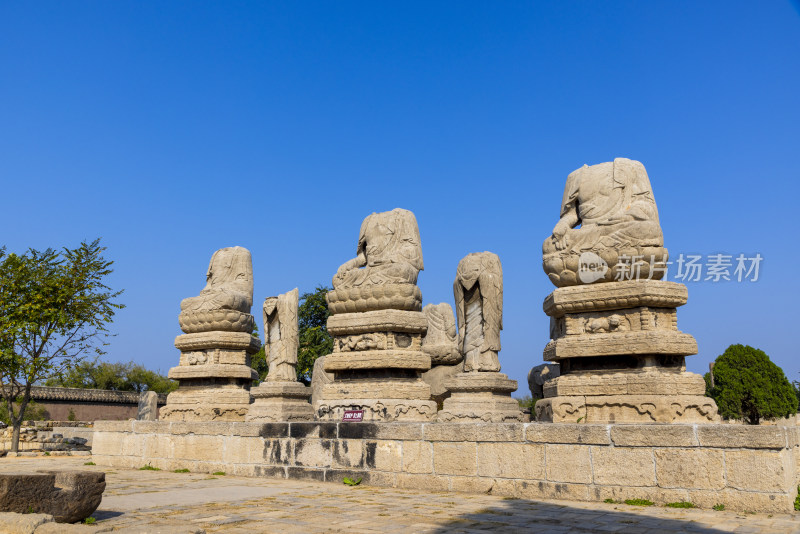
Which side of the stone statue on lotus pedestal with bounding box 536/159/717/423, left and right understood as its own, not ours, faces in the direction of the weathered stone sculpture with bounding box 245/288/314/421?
right

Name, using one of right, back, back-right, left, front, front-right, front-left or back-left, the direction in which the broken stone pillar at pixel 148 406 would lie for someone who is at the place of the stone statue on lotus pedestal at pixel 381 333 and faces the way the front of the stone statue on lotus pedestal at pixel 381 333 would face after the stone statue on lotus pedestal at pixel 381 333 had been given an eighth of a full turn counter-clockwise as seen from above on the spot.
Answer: back-right

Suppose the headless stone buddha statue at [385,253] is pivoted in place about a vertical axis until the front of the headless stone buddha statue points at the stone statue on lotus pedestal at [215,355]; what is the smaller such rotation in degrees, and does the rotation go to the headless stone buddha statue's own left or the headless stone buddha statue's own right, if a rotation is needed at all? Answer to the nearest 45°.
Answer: approximately 90° to the headless stone buddha statue's own right

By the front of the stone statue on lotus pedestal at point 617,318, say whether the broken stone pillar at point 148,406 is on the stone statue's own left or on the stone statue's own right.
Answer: on the stone statue's own right

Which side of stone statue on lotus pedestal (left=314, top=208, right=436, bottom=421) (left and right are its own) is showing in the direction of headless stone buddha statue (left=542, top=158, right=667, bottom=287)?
left

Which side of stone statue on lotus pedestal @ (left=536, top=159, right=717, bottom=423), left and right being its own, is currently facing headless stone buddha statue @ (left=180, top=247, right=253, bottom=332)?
right

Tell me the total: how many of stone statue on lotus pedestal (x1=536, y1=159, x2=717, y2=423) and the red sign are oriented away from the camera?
0
